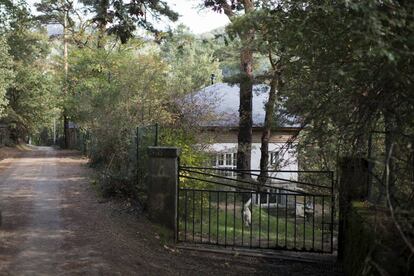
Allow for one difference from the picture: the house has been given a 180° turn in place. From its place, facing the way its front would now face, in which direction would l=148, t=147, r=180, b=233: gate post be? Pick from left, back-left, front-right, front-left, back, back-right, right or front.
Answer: back

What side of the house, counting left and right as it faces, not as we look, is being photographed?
front

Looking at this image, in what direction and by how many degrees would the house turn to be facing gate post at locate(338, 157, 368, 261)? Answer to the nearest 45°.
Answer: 0° — it already faces it

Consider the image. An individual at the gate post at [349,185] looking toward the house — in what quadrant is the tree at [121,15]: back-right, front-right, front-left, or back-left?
front-left
